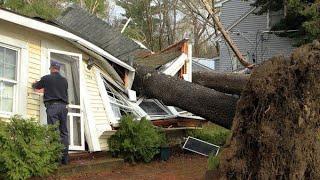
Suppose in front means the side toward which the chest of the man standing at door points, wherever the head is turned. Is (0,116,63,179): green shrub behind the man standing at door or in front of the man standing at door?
behind

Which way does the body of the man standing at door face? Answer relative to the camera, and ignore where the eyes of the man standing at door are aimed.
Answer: away from the camera
